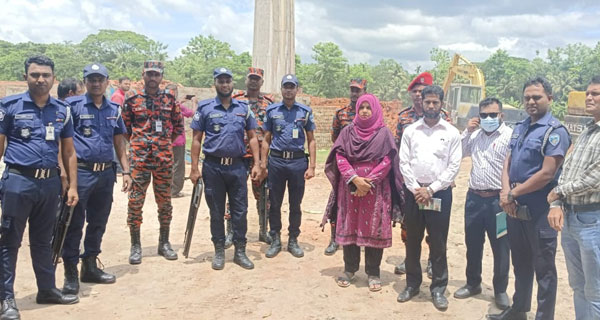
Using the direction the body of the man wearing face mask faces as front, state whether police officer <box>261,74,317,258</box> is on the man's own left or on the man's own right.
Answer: on the man's own right

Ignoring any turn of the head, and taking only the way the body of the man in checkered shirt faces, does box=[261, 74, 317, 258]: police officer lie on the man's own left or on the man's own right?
on the man's own right

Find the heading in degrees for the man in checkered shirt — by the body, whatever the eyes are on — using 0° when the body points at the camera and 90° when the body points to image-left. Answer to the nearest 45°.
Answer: approximately 45°

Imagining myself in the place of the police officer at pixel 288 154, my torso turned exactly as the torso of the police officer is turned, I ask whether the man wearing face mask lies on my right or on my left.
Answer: on my left

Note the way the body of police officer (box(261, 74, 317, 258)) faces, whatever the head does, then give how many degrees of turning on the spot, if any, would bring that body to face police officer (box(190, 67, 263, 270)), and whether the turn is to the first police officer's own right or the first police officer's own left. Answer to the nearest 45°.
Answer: approximately 45° to the first police officer's own right

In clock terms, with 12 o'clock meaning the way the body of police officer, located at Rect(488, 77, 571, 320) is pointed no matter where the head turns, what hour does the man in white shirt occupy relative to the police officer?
The man in white shirt is roughly at 2 o'clock from the police officer.

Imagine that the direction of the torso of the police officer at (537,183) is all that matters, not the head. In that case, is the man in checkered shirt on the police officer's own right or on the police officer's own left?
on the police officer's own left

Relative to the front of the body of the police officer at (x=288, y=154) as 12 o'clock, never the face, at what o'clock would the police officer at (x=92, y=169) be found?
the police officer at (x=92, y=169) is roughly at 2 o'clock from the police officer at (x=288, y=154).

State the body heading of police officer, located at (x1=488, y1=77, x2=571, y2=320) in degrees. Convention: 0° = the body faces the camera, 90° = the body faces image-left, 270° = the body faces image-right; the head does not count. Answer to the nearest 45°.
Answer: approximately 45°
